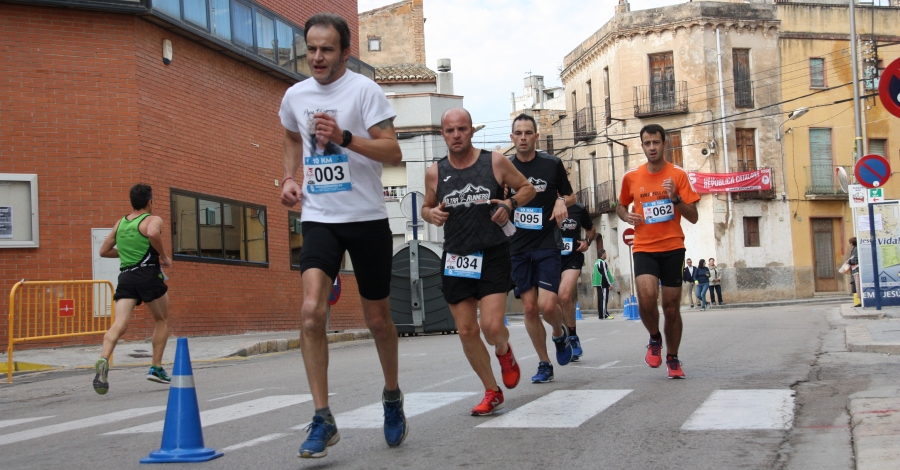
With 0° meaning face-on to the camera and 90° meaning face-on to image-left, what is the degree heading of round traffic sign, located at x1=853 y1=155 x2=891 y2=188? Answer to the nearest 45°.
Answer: approximately 0°

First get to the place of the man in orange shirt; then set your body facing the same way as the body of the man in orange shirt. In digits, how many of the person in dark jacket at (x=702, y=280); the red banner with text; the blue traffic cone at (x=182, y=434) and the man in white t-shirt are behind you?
2

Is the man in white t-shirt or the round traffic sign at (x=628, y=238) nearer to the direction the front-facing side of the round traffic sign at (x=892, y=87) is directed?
the man in white t-shirt
